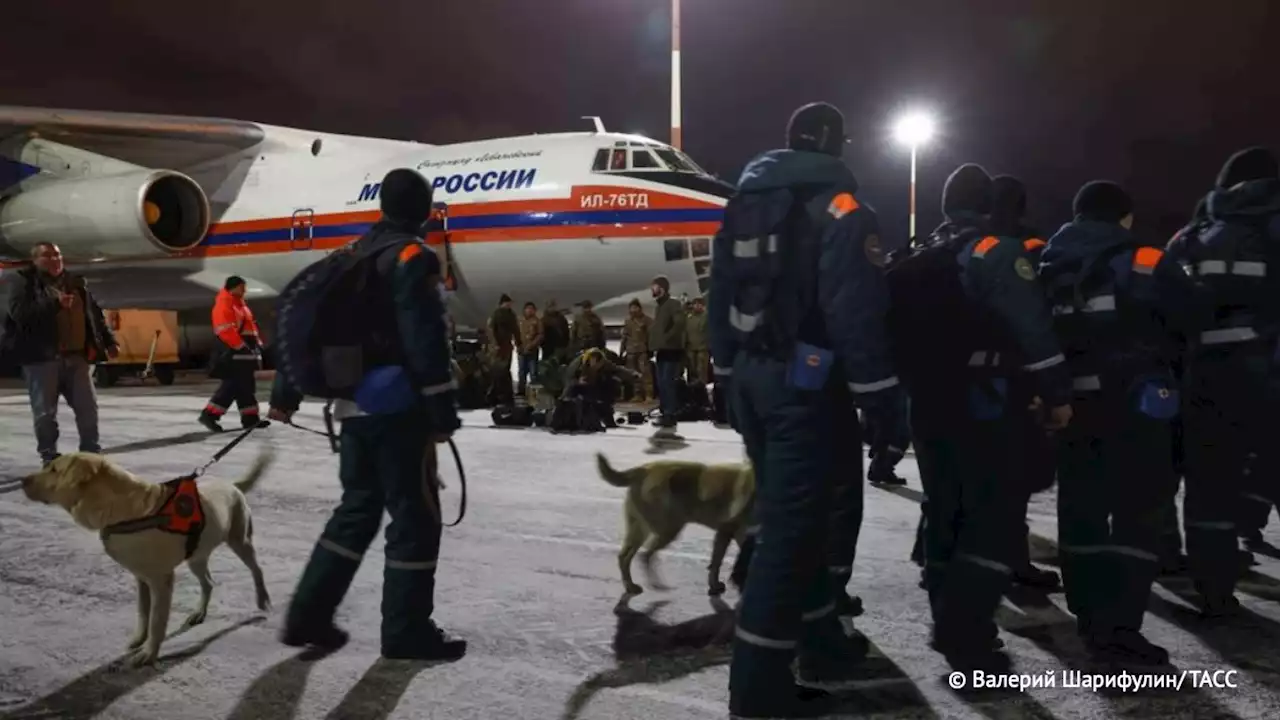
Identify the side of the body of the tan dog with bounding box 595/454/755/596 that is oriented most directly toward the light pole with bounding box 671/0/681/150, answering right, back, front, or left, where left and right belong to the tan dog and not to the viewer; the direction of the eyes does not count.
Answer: left

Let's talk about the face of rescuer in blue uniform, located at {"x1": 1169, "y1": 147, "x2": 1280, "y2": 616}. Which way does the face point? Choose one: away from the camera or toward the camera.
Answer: away from the camera

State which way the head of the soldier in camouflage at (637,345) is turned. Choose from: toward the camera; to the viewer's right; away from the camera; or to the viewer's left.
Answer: toward the camera

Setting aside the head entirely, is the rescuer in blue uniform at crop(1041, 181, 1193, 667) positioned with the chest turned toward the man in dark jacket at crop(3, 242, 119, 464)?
no

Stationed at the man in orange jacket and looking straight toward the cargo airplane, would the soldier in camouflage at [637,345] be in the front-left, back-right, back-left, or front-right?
front-right

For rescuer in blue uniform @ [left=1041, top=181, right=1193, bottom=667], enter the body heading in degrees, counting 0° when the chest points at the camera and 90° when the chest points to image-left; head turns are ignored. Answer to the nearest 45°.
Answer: approximately 225°

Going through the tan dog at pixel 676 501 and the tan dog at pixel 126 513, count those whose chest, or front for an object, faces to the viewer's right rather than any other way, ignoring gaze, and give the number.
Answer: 1

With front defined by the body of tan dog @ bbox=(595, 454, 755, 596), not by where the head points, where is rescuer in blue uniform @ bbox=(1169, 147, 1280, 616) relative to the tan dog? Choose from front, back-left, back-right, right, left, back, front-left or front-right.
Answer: front

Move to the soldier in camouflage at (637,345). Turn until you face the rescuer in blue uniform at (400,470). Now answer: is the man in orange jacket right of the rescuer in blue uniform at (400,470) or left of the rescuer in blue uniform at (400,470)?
right

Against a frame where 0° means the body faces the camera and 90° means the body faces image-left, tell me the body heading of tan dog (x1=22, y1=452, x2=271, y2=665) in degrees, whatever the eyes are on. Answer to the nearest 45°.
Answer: approximately 45°

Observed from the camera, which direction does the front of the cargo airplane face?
facing the viewer and to the right of the viewer

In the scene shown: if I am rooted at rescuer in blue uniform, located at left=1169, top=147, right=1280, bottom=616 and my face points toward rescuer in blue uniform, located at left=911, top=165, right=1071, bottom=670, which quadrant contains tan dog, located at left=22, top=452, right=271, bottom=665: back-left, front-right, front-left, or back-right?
front-right

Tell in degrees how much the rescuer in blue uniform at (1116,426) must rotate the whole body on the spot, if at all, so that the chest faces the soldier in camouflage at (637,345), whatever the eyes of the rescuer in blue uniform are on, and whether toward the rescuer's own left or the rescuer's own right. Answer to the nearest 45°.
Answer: approximately 90° to the rescuer's own left

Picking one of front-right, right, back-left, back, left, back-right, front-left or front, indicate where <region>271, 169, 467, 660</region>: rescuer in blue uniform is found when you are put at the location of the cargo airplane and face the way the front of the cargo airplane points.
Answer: front-right

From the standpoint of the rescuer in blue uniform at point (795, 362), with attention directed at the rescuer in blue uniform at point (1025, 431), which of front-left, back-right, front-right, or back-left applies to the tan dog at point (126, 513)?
back-left

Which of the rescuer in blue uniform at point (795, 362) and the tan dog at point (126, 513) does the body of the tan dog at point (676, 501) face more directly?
the rescuer in blue uniform

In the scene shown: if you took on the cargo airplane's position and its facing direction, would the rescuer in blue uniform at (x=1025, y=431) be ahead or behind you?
ahead

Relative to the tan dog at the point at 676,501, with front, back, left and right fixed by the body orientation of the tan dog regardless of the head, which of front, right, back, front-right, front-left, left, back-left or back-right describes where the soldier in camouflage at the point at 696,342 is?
left

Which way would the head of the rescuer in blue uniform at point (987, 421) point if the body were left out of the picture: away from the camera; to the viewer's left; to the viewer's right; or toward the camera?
away from the camera

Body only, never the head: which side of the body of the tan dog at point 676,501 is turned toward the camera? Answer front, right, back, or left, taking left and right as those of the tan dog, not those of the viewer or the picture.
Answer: right

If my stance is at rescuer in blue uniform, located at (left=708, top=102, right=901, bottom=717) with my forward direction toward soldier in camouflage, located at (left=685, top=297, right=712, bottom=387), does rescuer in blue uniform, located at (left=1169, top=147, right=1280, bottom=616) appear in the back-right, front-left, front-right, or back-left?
front-right
